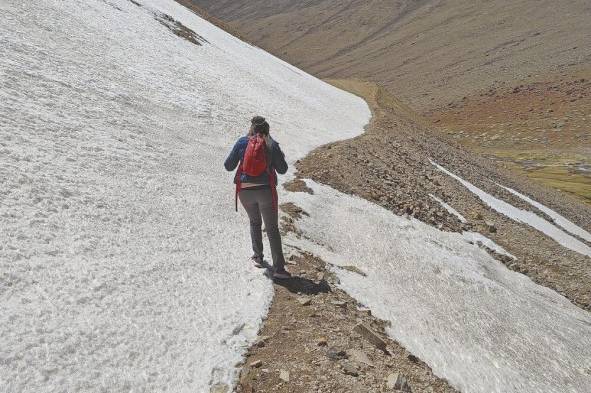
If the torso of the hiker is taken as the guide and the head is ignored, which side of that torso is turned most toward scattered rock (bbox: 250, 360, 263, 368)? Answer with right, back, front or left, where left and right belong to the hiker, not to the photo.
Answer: back

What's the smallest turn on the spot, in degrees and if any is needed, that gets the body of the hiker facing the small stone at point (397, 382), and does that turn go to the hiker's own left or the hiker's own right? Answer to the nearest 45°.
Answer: approximately 135° to the hiker's own right

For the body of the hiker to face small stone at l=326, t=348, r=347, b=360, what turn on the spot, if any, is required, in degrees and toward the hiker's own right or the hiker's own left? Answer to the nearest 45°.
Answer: approximately 135° to the hiker's own right

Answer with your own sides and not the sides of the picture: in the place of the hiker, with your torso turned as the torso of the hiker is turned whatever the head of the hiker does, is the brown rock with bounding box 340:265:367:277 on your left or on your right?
on your right

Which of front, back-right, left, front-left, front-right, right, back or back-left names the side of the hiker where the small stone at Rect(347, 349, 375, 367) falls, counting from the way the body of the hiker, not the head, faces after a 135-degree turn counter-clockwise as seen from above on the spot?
left

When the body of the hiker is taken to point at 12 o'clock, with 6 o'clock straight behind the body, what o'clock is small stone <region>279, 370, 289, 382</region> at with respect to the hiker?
The small stone is roughly at 5 o'clock from the hiker.

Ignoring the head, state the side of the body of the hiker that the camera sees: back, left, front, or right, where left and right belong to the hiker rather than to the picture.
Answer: back

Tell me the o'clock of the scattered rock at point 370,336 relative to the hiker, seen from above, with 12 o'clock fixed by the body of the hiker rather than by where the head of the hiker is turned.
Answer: The scattered rock is roughly at 4 o'clock from the hiker.
